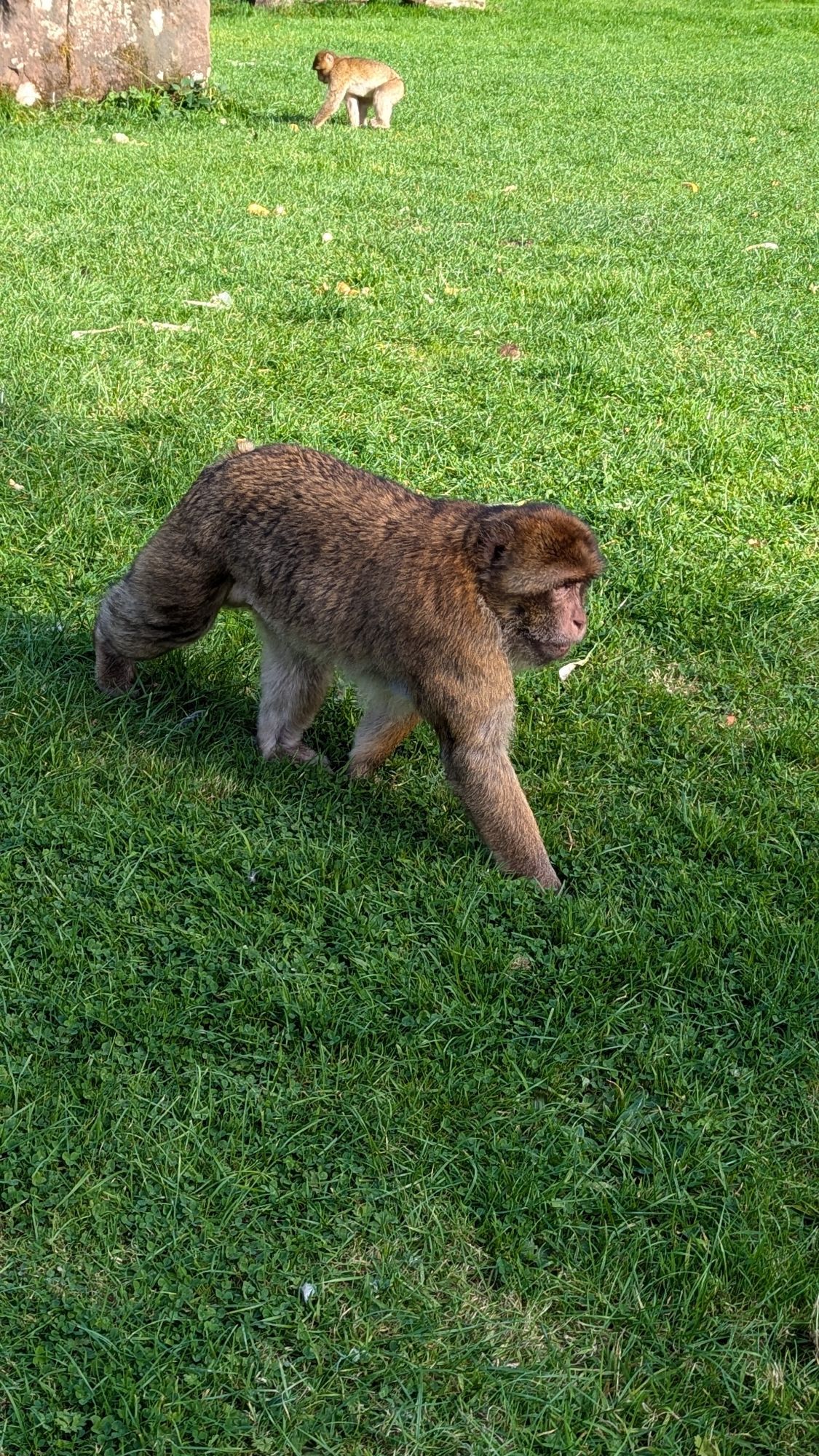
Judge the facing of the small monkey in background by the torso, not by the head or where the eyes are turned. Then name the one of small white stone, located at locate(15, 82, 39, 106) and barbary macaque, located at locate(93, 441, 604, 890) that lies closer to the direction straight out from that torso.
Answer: the small white stone

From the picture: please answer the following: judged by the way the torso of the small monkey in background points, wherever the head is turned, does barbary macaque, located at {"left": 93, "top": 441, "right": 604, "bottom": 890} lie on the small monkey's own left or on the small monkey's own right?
on the small monkey's own left

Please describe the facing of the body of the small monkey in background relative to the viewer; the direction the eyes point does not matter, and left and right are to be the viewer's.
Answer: facing to the left of the viewer
